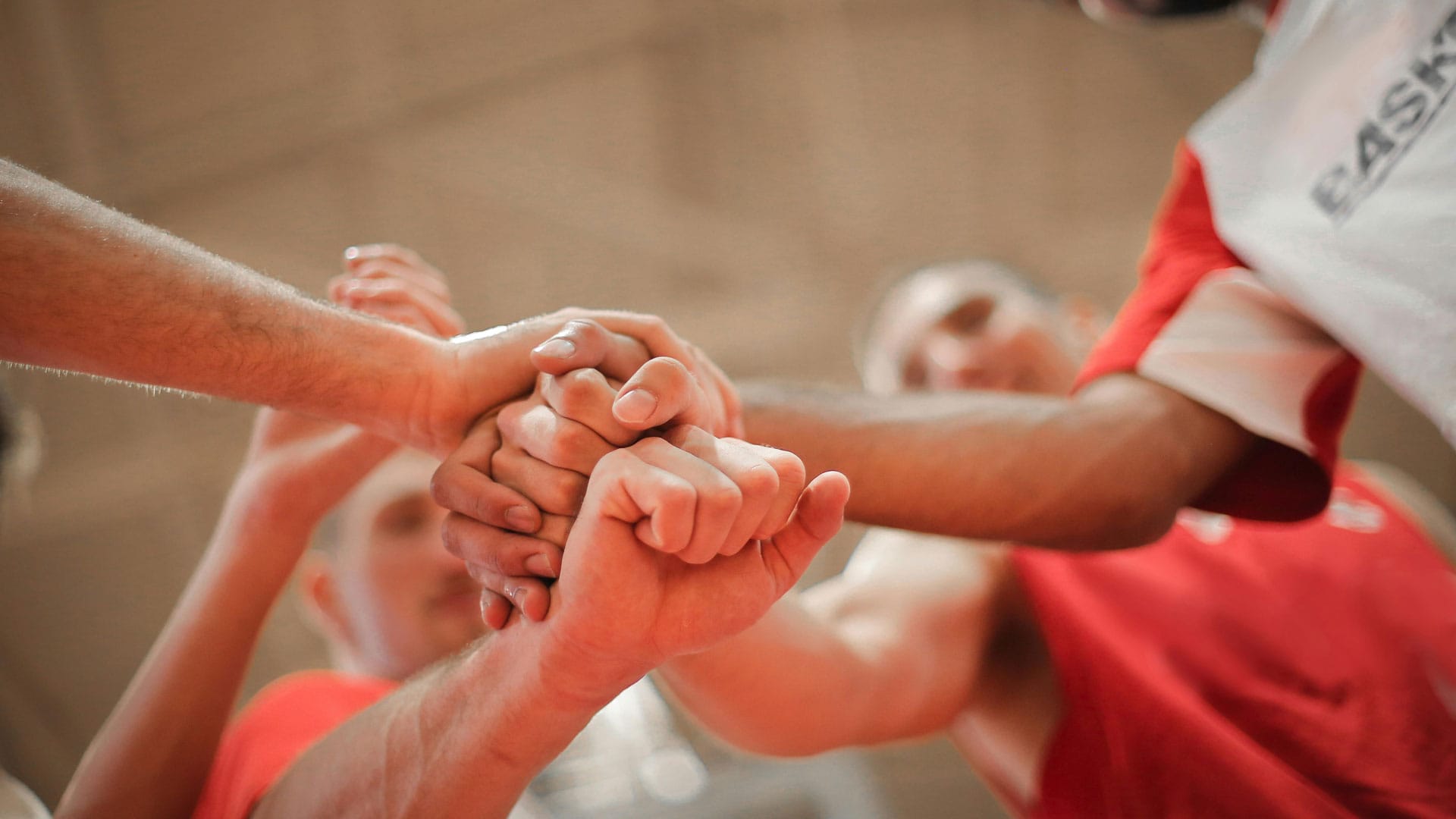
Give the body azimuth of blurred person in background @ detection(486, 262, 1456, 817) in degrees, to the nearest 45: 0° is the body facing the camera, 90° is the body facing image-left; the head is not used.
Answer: approximately 45°

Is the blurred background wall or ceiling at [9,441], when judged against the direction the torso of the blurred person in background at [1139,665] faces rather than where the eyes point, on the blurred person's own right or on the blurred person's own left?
on the blurred person's own right

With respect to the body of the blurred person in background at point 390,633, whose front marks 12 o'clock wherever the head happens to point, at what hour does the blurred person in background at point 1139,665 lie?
the blurred person in background at point 1139,665 is roughly at 11 o'clock from the blurred person in background at point 390,633.

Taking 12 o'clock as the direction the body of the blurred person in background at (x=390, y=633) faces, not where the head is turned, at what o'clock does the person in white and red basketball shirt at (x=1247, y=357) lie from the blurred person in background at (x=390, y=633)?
the person in white and red basketball shirt at (x=1247, y=357) is roughly at 11 o'clock from the blurred person in background at (x=390, y=633).
